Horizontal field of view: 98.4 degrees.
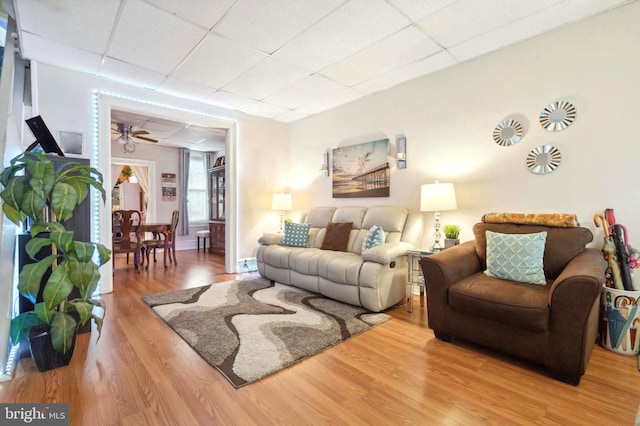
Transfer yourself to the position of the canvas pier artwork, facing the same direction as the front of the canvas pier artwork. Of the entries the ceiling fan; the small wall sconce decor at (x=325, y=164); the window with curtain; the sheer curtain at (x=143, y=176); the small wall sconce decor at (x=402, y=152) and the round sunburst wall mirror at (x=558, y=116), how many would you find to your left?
2

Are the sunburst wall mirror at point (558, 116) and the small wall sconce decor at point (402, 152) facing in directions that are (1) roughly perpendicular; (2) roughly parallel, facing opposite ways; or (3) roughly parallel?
roughly parallel

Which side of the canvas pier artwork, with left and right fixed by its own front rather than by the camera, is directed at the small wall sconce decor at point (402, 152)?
left

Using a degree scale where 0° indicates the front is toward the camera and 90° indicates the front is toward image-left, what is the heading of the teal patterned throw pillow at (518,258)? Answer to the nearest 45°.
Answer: approximately 45°

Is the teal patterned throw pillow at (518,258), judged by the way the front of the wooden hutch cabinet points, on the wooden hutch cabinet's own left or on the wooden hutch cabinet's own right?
on the wooden hutch cabinet's own left

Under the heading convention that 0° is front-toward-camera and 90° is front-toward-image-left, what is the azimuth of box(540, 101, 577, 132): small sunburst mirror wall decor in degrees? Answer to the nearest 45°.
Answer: approximately 45°

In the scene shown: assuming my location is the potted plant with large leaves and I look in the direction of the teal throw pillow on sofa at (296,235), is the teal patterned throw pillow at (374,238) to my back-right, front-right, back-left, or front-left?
front-right

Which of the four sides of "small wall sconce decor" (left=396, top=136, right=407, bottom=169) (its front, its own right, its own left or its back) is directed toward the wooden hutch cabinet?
right

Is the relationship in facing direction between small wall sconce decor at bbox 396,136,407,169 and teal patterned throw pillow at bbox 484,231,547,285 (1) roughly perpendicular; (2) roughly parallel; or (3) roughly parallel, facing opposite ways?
roughly parallel

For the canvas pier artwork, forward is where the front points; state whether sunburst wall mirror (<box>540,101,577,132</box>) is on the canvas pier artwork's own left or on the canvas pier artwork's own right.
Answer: on the canvas pier artwork's own left

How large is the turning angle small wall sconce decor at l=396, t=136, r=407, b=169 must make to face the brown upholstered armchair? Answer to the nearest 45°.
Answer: approximately 90° to its left

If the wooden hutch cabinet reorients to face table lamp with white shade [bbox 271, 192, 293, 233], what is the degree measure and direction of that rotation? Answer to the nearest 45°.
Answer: approximately 90° to its left

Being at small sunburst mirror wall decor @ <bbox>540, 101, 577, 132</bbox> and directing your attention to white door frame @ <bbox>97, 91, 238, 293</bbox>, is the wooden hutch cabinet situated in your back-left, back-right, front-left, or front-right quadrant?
front-right

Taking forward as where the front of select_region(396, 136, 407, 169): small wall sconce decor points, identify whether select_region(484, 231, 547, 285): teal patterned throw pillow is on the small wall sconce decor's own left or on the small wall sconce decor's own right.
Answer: on the small wall sconce decor's own left

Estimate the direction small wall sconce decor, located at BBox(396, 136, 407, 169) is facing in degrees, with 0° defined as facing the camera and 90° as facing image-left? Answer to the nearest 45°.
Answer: approximately 45°

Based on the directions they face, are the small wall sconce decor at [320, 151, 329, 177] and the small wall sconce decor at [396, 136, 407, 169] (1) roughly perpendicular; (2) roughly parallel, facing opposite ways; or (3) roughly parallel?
roughly parallel

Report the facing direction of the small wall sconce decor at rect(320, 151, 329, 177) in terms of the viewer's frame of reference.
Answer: facing the viewer and to the left of the viewer
